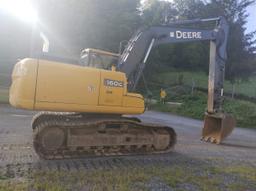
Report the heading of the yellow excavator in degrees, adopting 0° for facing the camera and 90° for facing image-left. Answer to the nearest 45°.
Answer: approximately 270°
